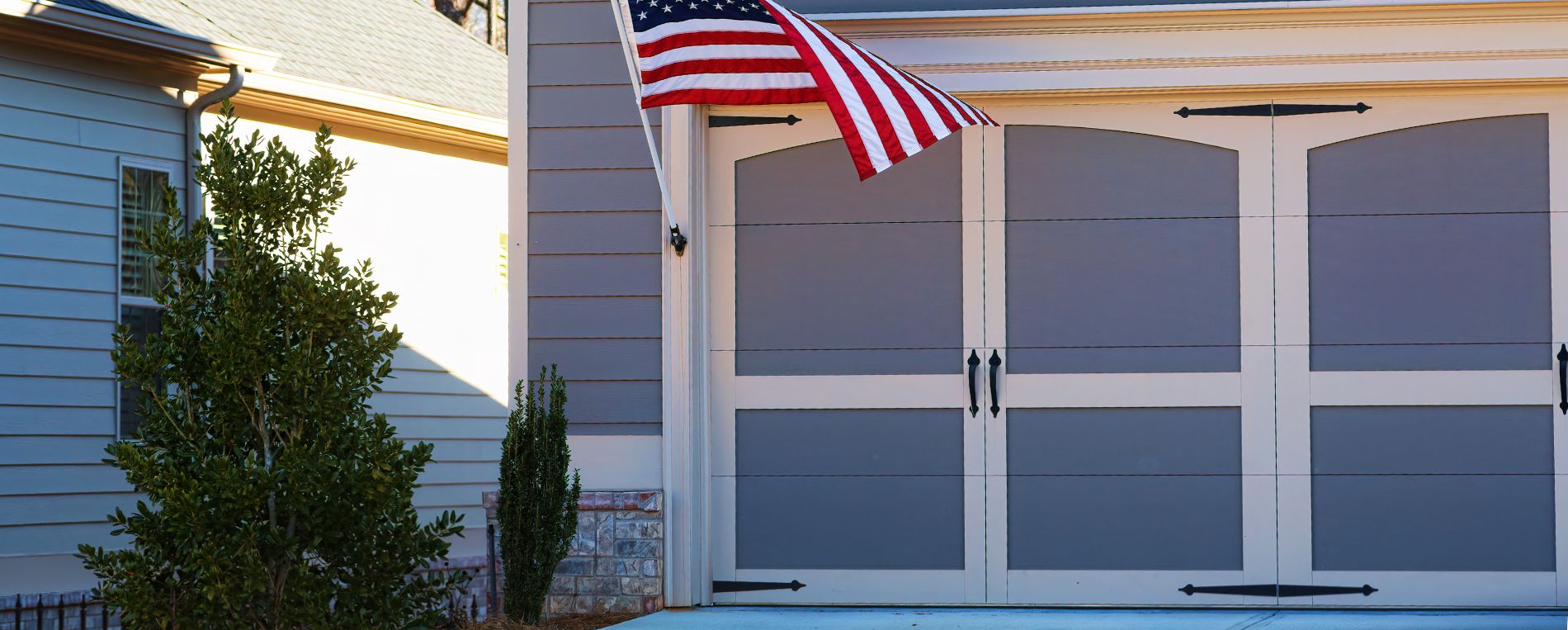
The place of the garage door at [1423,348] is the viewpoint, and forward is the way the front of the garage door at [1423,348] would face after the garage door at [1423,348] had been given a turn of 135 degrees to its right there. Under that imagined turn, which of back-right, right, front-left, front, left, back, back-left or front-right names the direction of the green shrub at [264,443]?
left

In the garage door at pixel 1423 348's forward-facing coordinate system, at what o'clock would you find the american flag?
The american flag is roughly at 2 o'clock from the garage door.

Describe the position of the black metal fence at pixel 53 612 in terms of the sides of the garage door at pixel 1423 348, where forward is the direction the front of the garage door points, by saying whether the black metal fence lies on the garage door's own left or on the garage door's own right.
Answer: on the garage door's own right

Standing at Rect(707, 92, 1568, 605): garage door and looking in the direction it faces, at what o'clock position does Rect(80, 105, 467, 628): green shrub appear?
The green shrub is roughly at 2 o'clock from the garage door.

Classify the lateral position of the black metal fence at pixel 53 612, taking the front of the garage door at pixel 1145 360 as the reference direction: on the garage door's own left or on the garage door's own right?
on the garage door's own right

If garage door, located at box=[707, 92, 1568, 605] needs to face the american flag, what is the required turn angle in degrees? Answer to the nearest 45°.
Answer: approximately 45° to its right

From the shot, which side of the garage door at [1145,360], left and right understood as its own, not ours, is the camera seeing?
front

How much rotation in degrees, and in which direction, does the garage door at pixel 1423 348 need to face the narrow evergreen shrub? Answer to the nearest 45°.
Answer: approximately 45° to its right

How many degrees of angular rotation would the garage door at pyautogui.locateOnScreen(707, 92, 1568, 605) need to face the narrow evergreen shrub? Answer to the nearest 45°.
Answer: approximately 90° to its right
